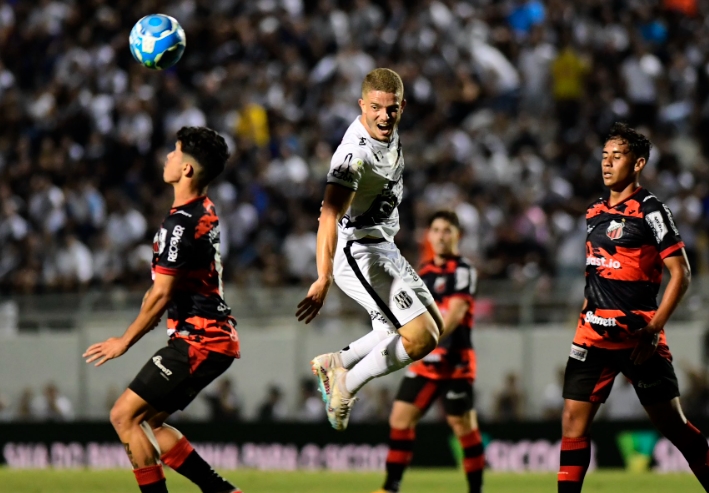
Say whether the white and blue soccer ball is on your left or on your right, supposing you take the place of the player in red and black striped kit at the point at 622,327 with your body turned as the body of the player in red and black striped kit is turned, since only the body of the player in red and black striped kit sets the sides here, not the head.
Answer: on your right

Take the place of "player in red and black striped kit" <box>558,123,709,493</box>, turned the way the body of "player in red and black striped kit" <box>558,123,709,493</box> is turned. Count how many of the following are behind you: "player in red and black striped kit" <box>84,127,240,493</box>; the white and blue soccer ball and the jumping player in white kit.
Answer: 0

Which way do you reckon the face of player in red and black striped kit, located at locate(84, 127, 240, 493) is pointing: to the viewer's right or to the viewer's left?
to the viewer's left

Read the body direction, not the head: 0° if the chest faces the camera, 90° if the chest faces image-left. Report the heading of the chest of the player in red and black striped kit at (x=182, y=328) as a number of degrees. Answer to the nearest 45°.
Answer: approximately 90°

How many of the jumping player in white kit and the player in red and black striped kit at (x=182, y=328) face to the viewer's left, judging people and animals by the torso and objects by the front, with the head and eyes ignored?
1

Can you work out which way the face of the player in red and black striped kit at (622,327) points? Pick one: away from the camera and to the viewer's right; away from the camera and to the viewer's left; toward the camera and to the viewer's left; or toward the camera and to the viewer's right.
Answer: toward the camera and to the viewer's left

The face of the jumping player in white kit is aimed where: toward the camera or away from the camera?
toward the camera

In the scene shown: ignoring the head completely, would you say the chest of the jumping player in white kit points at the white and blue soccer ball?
no

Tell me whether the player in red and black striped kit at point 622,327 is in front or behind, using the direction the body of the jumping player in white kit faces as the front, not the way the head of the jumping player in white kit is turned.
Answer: in front

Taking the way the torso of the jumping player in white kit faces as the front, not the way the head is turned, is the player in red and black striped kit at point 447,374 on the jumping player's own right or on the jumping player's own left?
on the jumping player's own left

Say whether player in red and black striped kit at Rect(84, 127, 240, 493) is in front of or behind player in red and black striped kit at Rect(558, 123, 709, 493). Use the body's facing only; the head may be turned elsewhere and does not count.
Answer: in front

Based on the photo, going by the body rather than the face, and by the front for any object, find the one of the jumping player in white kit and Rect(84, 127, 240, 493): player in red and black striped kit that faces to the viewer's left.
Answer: the player in red and black striped kit

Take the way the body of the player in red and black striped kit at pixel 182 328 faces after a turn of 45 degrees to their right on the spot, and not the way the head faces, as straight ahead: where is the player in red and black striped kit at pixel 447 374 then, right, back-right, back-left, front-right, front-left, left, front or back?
right

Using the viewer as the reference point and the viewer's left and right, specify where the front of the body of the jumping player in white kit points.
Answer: facing the viewer and to the right of the viewer

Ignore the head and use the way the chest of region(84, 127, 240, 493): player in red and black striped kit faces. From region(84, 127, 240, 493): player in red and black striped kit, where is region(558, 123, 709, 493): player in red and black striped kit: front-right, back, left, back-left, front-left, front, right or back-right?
back

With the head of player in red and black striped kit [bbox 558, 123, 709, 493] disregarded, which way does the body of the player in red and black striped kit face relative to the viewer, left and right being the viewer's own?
facing the viewer and to the left of the viewer

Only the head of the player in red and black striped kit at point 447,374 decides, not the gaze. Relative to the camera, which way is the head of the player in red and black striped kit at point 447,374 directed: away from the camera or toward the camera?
toward the camera
